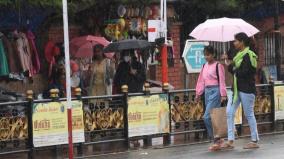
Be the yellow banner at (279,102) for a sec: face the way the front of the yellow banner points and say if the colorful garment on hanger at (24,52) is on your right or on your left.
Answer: on your right

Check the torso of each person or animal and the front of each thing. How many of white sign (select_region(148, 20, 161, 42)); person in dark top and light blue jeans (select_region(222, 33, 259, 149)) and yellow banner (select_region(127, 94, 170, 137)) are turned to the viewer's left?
1

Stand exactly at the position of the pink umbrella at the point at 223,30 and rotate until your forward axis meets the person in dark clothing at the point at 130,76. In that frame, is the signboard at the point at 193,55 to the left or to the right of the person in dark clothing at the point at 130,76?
right

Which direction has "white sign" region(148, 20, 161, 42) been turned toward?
toward the camera

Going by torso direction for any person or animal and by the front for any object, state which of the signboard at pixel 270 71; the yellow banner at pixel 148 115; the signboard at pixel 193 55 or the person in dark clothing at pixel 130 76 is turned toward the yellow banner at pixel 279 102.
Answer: the signboard at pixel 270 71

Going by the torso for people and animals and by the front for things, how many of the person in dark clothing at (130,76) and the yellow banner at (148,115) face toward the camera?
2

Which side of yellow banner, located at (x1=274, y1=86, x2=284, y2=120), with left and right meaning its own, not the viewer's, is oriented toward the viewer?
front

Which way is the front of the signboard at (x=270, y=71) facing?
toward the camera

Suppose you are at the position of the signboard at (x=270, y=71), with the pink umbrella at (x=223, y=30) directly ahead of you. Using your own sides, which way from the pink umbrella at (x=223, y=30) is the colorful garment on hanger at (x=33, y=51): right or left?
right

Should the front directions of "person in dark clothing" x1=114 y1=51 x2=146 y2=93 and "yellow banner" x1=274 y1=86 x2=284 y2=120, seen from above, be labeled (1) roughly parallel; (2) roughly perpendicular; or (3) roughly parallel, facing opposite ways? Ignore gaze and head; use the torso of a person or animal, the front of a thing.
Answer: roughly parallel

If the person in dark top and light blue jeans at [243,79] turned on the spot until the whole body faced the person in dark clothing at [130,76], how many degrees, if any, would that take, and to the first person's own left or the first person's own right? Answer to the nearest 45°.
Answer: approximately 45° to the first person's own right

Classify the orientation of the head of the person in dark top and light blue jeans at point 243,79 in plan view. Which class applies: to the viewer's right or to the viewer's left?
to the viewer's left

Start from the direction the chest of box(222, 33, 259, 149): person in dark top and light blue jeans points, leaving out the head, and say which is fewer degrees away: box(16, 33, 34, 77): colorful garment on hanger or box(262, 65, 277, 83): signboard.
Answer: the colorful garment on hanger
